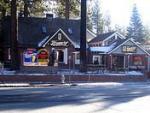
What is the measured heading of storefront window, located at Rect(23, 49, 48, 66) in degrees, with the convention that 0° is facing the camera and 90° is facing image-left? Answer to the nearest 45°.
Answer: approximately 0°
